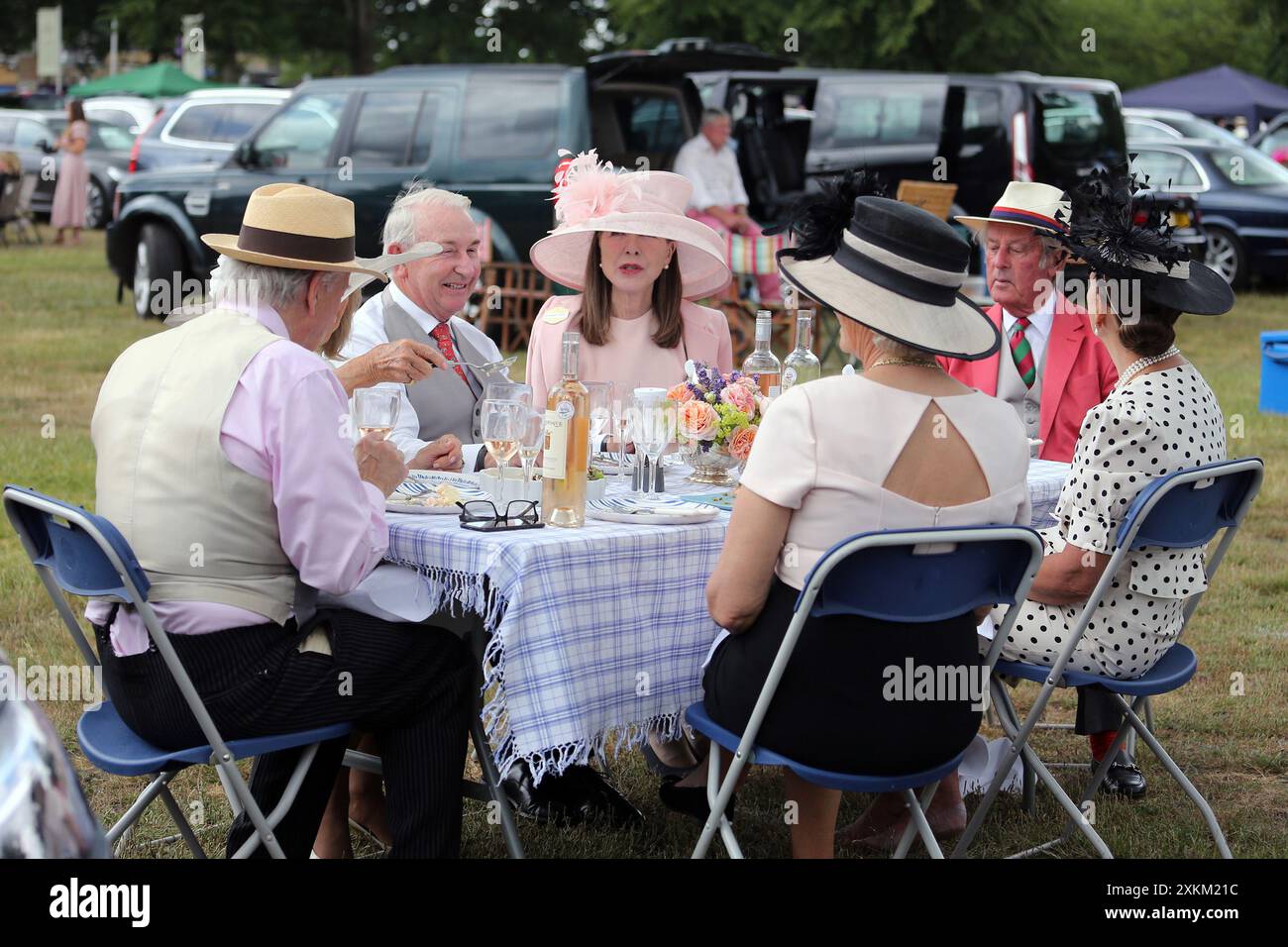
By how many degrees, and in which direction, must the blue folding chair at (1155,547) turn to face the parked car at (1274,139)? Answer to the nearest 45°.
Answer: approximately 45° to its right

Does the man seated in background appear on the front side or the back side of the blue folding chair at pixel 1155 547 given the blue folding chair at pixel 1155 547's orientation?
on the front side

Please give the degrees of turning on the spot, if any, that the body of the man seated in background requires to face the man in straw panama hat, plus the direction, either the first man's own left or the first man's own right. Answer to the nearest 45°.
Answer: approximately 45° to the first man's own right

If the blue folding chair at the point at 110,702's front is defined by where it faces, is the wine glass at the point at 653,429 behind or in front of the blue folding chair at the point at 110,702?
in front

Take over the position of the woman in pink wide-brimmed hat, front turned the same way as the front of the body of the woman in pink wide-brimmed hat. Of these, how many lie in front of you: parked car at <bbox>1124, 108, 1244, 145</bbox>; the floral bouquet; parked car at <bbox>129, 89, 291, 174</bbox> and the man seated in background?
1

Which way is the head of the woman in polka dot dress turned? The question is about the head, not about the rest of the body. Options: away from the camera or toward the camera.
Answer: away from the camera

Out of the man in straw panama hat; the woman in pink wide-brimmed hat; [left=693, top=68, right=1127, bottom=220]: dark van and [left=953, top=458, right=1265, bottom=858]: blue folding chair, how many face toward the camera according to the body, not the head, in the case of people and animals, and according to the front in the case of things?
1

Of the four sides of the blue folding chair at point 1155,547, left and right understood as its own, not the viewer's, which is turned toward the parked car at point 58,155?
front

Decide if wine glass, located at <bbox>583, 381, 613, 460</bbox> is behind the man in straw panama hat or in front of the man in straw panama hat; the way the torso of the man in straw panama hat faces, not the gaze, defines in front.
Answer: in front

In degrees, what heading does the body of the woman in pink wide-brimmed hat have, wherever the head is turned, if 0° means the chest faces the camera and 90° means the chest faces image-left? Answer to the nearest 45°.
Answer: approximately 0°
